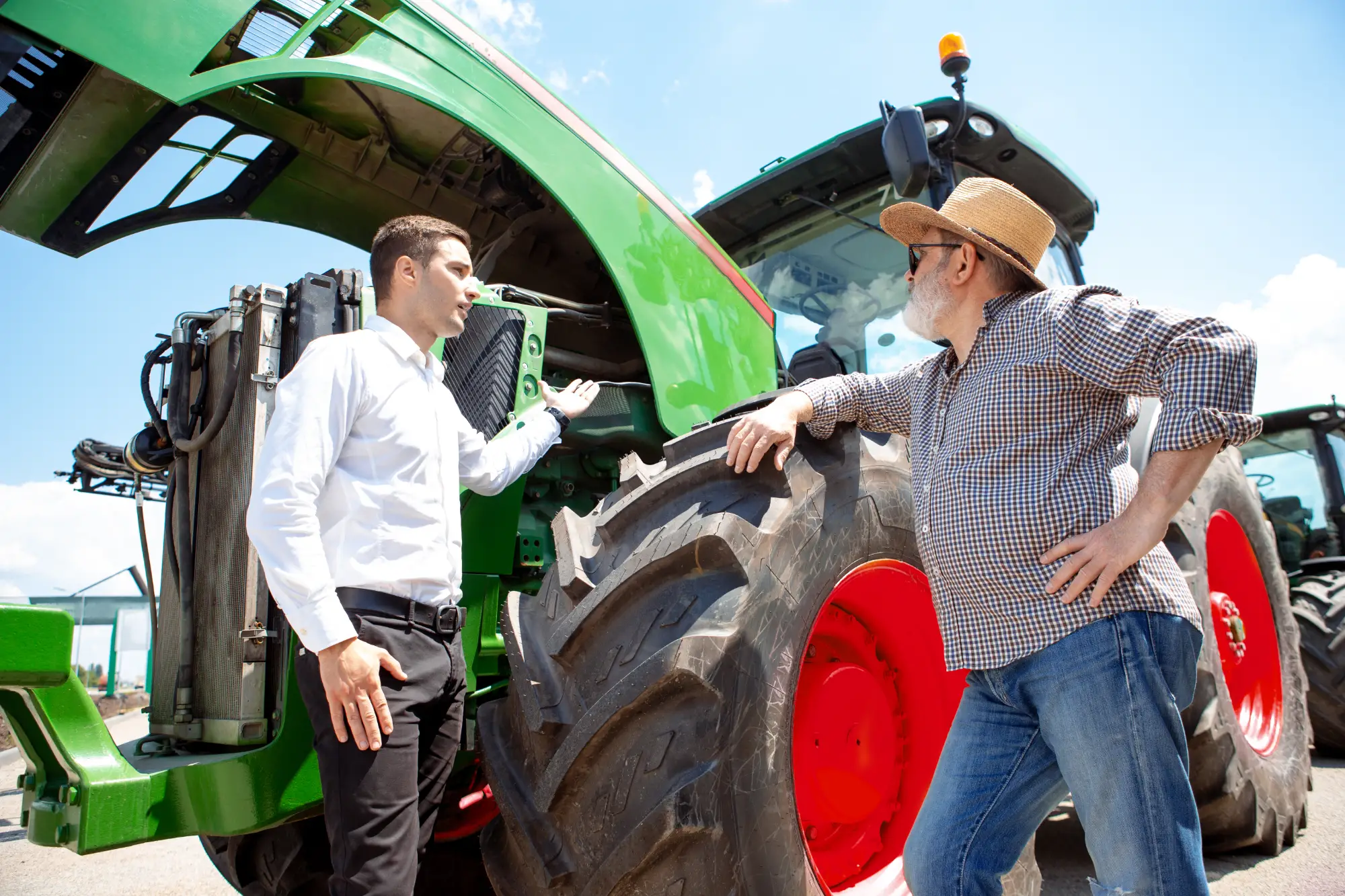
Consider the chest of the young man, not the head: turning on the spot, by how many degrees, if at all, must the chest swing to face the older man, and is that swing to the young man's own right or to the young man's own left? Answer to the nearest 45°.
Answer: approximately 45° to the young man's own left

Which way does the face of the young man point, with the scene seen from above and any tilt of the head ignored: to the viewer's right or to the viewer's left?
to the viewer's right

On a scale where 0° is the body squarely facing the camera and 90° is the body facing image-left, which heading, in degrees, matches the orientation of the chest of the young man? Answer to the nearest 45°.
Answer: approximately 315°

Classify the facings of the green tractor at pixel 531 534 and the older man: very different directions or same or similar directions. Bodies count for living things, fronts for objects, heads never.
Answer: same or similar directions

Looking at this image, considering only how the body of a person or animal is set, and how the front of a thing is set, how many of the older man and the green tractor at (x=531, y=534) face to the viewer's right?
0

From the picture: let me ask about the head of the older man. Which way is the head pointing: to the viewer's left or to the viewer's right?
to the viewer's left

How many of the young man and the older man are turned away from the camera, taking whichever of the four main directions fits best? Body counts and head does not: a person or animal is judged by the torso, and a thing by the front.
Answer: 0

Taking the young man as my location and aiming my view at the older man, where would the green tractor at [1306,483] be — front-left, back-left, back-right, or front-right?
front-left

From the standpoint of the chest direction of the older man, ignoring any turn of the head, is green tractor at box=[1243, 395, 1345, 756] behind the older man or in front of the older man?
behind

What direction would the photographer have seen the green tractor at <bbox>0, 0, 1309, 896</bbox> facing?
facing the viewer and to the left of the viewer

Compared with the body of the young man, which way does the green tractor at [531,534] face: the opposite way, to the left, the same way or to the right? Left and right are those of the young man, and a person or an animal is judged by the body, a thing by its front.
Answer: to the right

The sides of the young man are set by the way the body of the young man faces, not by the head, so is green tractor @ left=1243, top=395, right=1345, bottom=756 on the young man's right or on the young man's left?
on the young man's left
